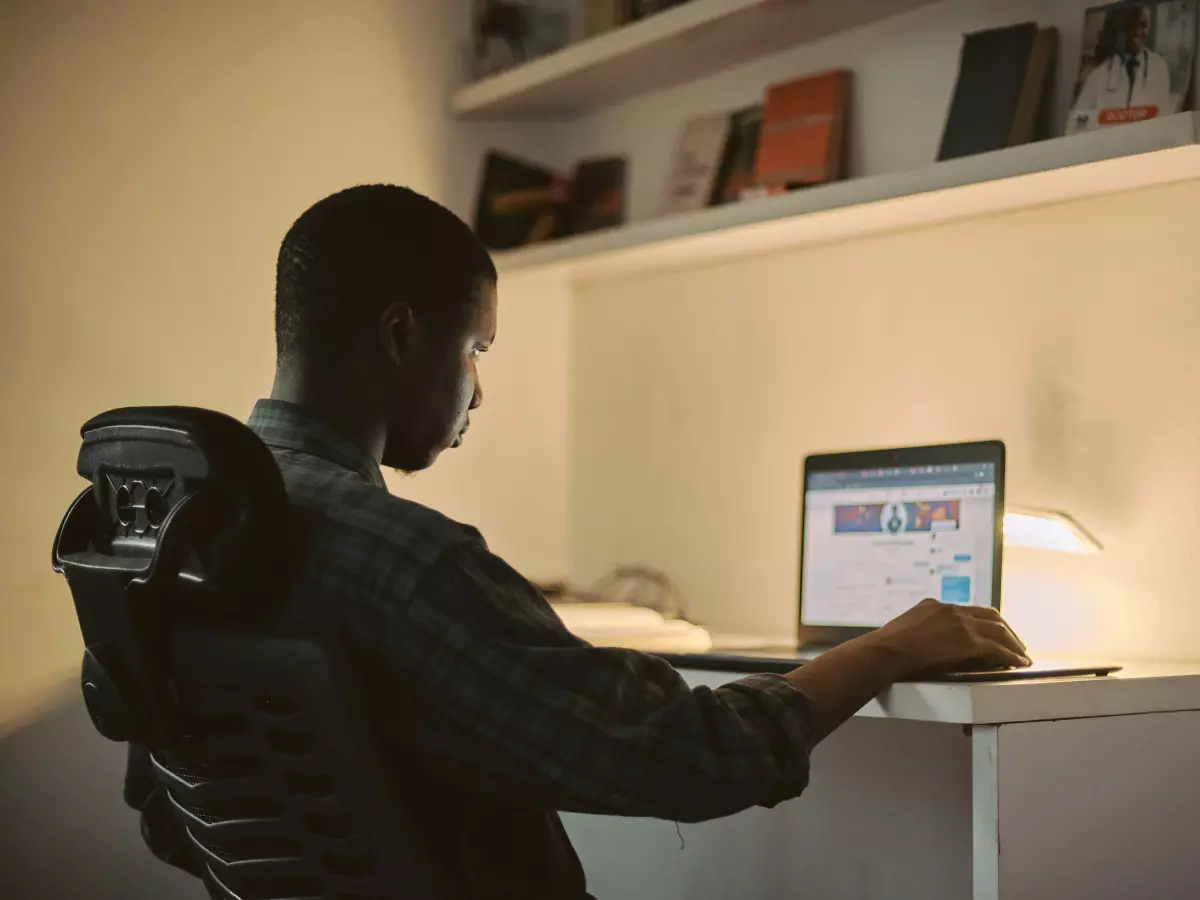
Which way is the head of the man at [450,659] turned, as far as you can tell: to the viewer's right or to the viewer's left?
to the viewer's right

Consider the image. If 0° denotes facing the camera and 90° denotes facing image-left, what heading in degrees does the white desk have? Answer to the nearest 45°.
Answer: approximately 45°

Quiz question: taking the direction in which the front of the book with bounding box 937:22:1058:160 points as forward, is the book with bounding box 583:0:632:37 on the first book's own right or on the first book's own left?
on the first book's own right

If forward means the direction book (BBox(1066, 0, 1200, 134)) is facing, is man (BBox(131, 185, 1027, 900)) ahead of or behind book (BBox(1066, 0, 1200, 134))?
ahead

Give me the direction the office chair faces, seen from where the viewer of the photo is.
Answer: facing away from the viewer and to the right of the viewer

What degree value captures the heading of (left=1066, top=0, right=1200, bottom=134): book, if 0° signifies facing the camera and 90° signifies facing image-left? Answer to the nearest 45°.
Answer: approximately 45°

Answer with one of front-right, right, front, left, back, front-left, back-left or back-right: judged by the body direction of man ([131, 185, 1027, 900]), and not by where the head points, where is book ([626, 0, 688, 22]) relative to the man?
front-left

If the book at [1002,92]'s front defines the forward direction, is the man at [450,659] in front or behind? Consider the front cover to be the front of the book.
in front

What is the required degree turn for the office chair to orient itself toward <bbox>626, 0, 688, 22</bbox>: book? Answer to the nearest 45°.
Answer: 0° — it already faces it

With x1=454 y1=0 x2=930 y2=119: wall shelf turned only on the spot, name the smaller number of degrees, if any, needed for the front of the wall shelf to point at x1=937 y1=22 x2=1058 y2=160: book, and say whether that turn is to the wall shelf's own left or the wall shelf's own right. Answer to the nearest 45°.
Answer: approximately 90° to the wall shelf's own left

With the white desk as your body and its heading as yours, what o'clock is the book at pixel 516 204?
The book is roughly at 3 o'clock from the white desk.

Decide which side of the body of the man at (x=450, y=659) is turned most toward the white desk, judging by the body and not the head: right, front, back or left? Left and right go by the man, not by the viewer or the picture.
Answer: front

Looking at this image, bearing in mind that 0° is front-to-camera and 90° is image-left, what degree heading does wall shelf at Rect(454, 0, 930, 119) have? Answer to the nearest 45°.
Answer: approximately 45°
